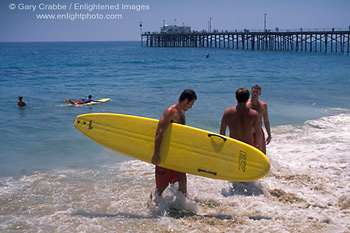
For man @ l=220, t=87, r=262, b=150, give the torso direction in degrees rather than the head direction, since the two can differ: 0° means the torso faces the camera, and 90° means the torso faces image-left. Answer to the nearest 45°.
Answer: approximately 180°

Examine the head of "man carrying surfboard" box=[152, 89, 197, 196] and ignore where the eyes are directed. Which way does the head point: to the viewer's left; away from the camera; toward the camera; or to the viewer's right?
to the viewer's right

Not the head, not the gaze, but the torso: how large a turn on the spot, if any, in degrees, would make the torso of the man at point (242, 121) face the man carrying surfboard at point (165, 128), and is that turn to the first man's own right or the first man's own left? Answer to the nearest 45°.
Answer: approximately 135° to the first man's own left
